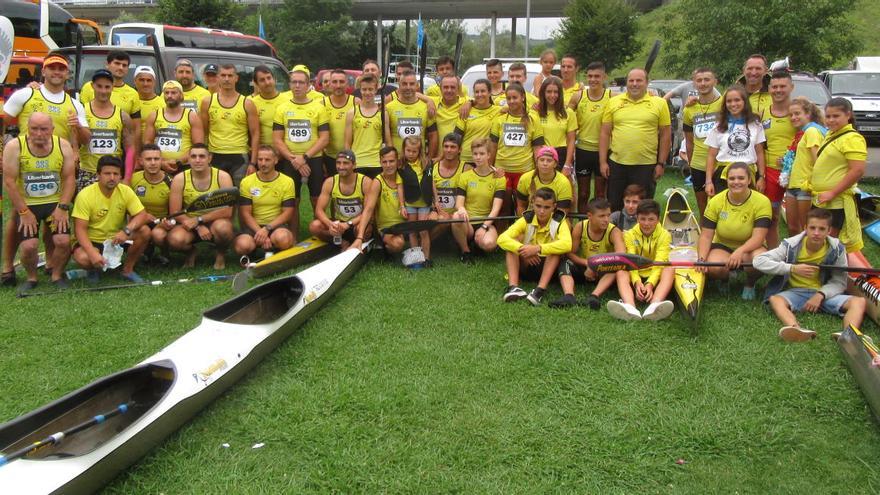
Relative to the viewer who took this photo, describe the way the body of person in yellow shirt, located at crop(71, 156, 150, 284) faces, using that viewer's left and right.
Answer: facing the viewer

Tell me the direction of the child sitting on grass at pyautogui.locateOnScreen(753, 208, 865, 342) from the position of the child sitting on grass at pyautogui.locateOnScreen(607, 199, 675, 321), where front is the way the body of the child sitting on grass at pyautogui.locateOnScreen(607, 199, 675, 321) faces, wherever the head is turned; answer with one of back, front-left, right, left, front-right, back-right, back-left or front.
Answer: left

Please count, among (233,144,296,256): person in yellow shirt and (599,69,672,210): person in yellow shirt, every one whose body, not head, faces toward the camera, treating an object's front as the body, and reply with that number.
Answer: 2

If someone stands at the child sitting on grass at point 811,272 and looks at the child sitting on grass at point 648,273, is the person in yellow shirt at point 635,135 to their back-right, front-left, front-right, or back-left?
front-right

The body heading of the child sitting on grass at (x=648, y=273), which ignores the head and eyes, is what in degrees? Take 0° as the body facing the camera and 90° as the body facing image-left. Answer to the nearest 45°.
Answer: approximately 0°

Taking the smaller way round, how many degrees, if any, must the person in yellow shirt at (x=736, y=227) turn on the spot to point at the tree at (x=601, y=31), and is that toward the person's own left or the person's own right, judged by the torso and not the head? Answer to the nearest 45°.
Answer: approximately 180°

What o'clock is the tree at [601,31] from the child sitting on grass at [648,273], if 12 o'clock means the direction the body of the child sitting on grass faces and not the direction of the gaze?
The tree is roughly at 6 o'clock from the child sitting on grass.

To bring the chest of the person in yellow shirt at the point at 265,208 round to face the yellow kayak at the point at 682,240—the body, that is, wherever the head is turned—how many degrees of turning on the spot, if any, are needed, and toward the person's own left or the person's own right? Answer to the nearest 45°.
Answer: approximately 90° to the person's own left

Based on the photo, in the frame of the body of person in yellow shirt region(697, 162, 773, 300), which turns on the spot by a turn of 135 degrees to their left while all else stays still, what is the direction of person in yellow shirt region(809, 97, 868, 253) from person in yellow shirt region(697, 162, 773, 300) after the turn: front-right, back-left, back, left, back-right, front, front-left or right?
front-right

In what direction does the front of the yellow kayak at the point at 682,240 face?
toward the camera

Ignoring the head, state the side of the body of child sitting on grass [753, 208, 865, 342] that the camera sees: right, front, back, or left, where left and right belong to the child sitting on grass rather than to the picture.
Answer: front

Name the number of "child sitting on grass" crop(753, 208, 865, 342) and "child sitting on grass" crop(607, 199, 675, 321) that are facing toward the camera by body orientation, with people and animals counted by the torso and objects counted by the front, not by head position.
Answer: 2
